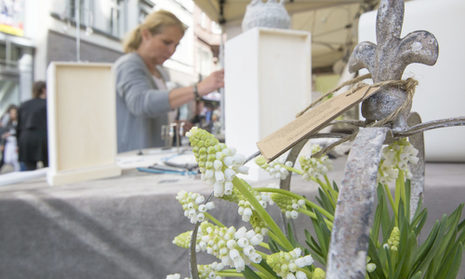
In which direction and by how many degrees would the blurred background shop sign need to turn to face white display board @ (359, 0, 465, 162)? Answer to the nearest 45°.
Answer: approximately 45° to its right

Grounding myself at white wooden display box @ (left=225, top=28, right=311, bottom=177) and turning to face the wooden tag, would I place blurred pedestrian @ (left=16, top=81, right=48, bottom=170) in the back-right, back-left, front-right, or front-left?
back-right

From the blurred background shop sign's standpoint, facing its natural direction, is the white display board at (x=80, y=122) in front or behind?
in front

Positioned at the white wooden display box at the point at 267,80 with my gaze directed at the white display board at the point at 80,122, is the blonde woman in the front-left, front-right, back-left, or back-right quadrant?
front-right

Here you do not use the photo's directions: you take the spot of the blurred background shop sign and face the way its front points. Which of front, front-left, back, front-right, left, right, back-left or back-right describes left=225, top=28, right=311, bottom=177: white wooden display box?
front-right

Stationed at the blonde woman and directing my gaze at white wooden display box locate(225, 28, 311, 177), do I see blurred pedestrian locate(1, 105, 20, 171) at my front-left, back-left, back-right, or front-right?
back-right

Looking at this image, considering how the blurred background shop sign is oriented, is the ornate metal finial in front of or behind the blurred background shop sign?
in front

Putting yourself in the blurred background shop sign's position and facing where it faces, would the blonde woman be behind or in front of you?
in front

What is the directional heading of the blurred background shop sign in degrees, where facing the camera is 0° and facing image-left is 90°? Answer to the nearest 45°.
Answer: approximately 315°

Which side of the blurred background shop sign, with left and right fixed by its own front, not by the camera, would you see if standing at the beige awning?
front
